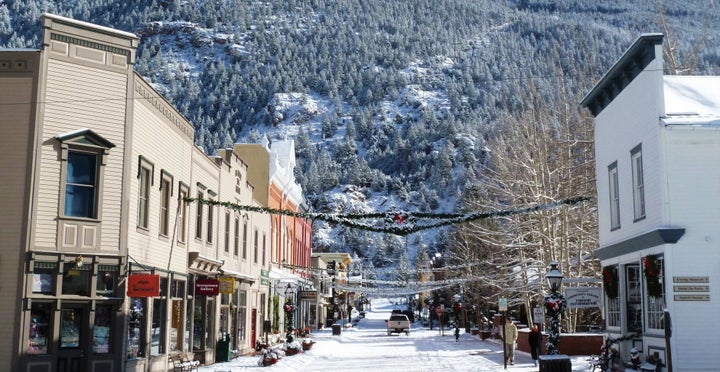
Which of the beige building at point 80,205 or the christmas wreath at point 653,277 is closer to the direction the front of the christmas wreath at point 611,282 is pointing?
the beige building

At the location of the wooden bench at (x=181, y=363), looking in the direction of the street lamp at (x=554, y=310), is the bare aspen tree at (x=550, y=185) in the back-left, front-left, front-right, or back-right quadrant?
front-left

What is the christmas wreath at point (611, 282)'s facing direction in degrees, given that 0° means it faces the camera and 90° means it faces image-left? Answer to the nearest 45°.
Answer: approximately 45°

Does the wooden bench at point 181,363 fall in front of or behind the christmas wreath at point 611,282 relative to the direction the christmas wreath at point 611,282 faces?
in front

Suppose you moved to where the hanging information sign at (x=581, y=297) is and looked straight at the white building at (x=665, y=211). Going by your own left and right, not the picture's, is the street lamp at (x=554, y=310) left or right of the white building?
right

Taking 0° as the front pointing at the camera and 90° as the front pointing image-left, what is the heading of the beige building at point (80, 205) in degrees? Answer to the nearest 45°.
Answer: approximately 315°

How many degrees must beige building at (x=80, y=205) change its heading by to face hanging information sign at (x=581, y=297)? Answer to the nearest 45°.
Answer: approximately 45° to its left

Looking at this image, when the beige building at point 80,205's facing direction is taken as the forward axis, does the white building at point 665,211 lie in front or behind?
in front

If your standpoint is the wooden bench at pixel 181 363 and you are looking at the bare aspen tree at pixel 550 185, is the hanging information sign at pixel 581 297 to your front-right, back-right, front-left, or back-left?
front-right

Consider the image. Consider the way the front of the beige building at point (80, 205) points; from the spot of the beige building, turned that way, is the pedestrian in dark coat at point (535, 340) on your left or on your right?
on your left

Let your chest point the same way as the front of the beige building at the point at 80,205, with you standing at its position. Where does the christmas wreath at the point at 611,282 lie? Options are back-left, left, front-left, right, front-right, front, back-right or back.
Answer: front-left

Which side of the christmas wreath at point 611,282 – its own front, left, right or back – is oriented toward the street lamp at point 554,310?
front

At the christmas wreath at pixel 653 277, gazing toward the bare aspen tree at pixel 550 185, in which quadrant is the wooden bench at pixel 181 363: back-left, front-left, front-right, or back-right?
front-left
